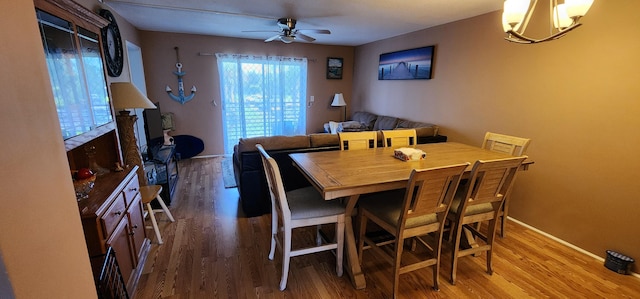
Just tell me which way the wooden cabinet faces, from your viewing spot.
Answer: facing the viewer and to the right of the viewer

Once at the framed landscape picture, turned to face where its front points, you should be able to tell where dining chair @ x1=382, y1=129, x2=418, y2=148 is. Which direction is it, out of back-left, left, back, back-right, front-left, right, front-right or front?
front-left

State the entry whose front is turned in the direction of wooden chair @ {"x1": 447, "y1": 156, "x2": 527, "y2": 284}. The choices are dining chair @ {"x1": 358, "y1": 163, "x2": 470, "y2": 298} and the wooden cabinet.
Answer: the wooden cabinet

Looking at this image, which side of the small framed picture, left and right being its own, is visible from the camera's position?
front

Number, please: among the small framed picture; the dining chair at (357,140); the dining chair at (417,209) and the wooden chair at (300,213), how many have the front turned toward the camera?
2

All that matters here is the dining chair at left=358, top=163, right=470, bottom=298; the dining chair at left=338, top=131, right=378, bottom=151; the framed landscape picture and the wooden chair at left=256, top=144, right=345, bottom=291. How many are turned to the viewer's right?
1

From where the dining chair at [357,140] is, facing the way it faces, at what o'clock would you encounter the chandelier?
The chandelier is roughly at 10 o'clock from the dining chair.

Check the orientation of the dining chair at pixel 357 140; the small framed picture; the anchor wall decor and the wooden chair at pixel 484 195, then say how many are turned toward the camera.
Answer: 3

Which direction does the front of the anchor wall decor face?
toward the camera

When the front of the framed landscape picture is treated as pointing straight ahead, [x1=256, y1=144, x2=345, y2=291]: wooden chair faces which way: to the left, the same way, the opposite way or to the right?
the opposite way

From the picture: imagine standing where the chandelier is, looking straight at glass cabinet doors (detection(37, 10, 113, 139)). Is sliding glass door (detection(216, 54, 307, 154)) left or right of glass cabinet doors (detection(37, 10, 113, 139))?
right

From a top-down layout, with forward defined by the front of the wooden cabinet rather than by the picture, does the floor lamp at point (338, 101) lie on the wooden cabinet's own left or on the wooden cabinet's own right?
on the wooden cabinet's own left

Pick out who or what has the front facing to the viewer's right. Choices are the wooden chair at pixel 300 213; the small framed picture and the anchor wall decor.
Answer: the wooden chair

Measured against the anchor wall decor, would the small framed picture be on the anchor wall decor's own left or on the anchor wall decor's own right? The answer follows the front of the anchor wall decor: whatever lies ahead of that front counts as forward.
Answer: on the anchor wall decor's own left

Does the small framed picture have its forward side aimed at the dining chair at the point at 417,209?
yes

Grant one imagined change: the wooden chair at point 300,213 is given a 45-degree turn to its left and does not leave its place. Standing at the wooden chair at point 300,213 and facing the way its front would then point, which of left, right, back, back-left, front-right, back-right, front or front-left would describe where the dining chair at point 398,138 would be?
front

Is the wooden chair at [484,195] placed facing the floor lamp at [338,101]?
yes

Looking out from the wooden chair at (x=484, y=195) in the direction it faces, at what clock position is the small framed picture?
The small framed picture is roughly at 12 o'clock from the wooden chair.

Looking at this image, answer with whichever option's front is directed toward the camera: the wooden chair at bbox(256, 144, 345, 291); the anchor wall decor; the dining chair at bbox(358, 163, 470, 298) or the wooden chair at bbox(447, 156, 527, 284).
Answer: the anchor wall decor

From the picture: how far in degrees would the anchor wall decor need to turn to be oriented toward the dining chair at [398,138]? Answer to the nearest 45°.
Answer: approximately 45° to its left

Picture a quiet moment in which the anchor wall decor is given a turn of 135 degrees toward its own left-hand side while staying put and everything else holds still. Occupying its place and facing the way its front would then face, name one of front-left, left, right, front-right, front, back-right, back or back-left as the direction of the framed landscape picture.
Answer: right
